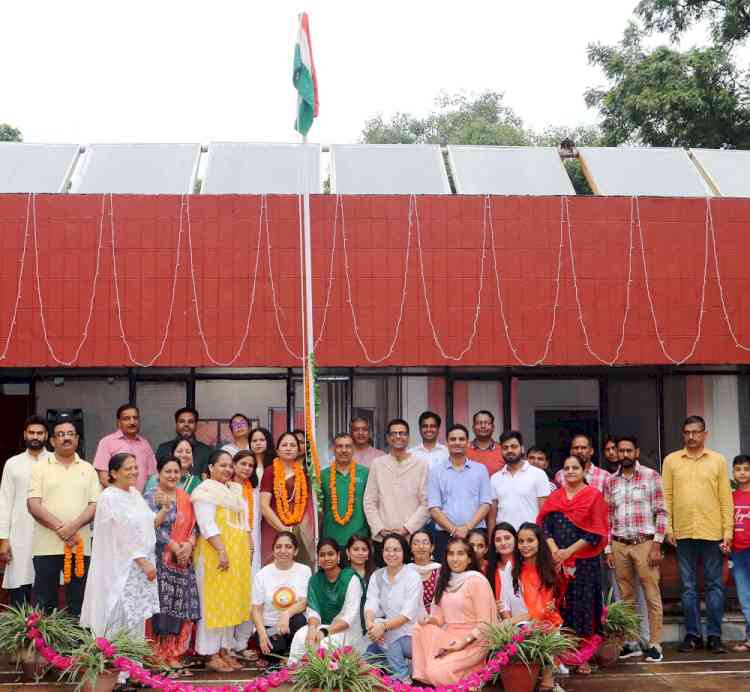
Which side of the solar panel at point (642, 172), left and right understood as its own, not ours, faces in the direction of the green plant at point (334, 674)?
front

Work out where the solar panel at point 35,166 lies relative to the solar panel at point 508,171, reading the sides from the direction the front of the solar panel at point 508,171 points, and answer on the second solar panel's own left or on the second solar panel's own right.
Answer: on the second solar panel's own right

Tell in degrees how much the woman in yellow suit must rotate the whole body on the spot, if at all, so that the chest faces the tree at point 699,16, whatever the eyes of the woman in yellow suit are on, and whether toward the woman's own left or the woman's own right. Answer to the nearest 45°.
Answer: approximately 90° to the woman's own left

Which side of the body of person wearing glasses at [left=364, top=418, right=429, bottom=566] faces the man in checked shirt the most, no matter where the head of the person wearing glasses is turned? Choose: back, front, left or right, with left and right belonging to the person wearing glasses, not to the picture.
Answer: left

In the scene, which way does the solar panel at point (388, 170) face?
toward the camera

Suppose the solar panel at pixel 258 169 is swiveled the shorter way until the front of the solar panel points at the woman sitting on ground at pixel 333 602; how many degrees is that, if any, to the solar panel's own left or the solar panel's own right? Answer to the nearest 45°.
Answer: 0° — it already faces them

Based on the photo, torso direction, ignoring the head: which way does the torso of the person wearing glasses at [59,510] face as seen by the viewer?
toward the camera

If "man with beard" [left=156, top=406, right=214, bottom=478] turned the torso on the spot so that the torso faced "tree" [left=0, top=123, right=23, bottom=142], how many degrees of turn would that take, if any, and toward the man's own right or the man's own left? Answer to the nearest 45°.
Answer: approximately 180°

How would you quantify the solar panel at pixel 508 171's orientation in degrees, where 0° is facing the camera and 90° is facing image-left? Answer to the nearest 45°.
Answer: approximately 0°

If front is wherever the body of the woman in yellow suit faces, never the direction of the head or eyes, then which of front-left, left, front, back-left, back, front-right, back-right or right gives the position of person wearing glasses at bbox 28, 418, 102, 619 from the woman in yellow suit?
back-right

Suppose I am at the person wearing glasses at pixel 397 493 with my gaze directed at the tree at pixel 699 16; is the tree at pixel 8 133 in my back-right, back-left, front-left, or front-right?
front-left

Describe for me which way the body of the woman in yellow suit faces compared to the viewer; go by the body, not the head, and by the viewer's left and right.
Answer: facing the viewer and to the right of the viewer

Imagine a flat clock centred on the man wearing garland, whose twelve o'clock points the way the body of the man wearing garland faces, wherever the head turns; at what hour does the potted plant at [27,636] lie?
The potted plant is roughly at 2 o'clock from the man wearing garland.

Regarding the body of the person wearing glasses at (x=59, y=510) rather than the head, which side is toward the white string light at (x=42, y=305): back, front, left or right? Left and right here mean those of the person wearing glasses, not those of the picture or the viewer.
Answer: back
